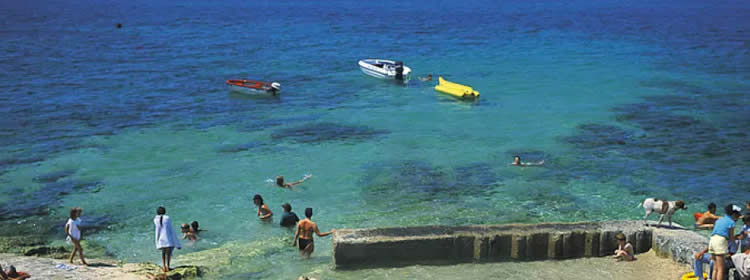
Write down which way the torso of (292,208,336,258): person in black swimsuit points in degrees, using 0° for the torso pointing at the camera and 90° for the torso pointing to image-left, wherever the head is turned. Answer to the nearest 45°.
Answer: approximately 180°

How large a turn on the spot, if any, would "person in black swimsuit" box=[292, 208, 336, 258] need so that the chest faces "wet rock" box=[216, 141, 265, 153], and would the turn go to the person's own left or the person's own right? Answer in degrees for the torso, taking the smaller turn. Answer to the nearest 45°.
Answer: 0° — they already face it

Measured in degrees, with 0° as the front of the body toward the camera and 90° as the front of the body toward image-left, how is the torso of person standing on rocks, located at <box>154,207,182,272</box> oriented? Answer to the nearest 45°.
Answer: approximately 180°

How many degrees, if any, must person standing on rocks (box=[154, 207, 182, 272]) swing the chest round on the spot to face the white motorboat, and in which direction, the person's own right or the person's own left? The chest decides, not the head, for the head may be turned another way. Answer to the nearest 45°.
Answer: approximately 45° to the person's own right

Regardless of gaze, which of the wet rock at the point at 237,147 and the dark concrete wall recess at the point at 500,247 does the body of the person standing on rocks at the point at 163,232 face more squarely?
the wet rock

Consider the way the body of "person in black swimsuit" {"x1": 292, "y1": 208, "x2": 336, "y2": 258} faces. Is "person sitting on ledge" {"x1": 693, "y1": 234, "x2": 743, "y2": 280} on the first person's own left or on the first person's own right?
on the first person's own right

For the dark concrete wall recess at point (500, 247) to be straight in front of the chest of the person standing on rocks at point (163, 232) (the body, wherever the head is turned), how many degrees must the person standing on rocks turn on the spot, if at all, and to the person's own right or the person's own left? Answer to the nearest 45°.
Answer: approximately 90° to the person's own right

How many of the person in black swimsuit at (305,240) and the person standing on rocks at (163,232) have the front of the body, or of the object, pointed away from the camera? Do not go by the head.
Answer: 2

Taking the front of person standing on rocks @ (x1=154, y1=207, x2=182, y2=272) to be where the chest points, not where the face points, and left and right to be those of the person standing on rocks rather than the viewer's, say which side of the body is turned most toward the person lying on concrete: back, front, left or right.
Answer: left

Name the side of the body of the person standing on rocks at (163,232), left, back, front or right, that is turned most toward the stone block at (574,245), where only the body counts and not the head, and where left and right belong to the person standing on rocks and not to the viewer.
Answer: right
